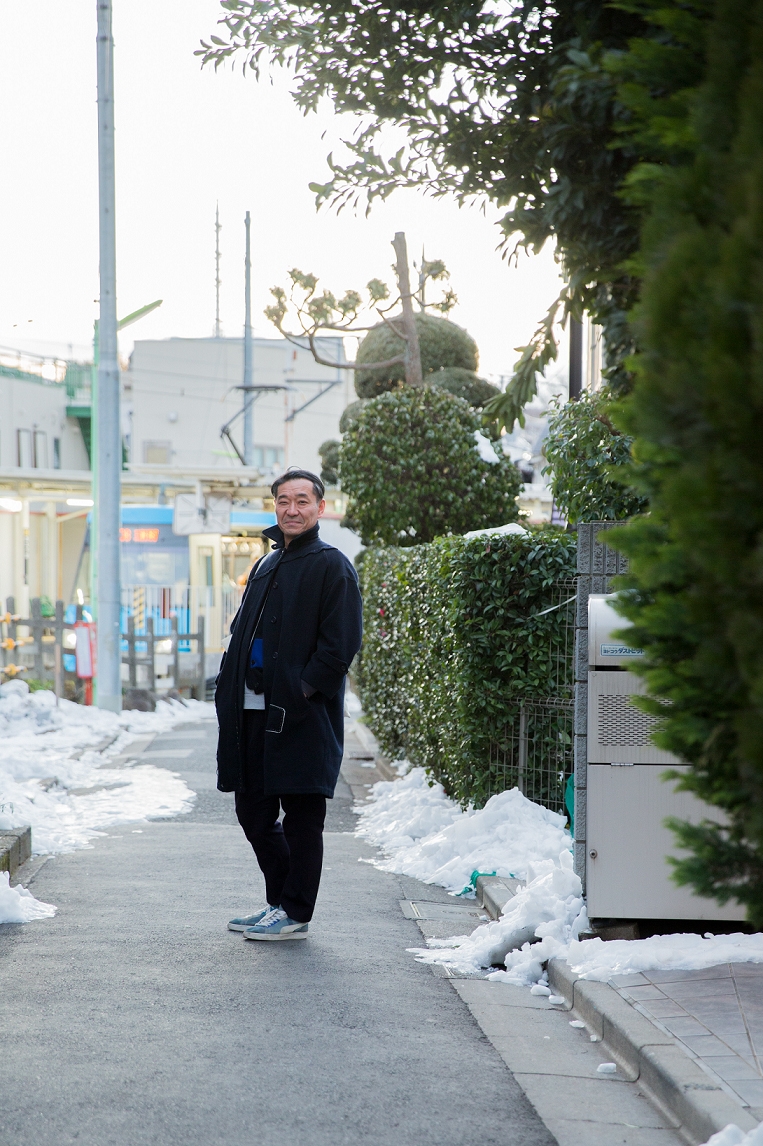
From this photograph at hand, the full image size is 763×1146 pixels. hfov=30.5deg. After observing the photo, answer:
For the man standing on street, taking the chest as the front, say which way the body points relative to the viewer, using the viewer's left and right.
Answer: facing the viewer and to the left of the viewer

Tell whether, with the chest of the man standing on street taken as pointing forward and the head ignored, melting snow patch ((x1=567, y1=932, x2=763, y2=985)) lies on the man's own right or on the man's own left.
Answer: on the man's own left

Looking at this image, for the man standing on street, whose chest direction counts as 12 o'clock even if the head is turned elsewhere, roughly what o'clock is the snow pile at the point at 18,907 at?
The snow pile is roughly at 2 o'clock from the man standing on street.

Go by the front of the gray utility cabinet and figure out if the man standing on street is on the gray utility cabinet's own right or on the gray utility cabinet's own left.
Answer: on the gray utility cabinet's own right

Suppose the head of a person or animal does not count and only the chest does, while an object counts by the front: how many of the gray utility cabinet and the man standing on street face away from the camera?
0

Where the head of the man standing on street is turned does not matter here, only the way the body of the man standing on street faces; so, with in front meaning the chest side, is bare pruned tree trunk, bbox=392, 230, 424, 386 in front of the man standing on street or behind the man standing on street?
behind

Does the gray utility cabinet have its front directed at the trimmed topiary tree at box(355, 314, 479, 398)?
no

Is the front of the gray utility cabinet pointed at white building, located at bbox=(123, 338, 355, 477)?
no

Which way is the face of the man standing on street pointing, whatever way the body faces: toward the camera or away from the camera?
toward the camera

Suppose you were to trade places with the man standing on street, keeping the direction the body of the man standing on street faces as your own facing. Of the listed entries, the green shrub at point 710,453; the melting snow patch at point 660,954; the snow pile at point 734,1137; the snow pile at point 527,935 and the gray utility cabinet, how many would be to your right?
0

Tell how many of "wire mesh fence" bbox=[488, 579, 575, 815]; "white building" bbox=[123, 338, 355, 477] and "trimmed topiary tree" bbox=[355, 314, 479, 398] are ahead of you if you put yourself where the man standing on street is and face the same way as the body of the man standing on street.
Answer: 0

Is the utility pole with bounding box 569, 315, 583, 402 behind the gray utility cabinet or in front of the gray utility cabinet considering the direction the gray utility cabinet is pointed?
behind
